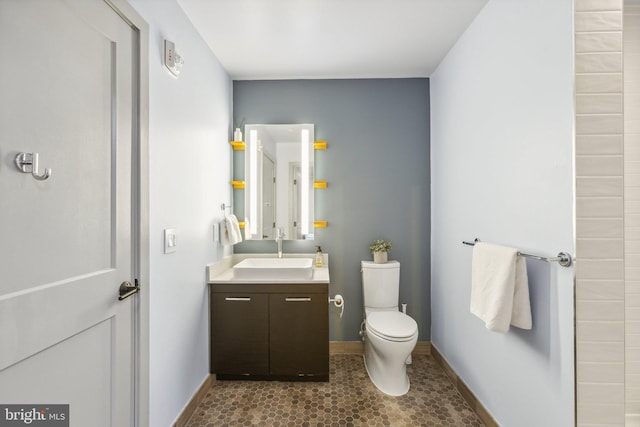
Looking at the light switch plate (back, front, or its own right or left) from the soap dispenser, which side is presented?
left

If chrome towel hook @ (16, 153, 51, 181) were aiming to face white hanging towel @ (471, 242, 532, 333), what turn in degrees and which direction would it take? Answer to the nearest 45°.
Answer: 0° — it already faces it

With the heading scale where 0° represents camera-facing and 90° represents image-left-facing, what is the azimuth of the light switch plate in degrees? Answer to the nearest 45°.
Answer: approximately 315°

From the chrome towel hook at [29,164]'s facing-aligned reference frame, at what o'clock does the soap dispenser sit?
The soap dispenser is roughly at 10 o'clock from the chrome towel hook.

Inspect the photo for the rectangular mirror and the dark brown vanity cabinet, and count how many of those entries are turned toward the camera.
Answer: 2

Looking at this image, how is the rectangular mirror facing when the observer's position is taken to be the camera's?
facing the viewer

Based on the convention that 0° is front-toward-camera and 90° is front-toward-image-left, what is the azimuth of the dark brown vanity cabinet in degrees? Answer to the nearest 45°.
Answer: approximately 0°
